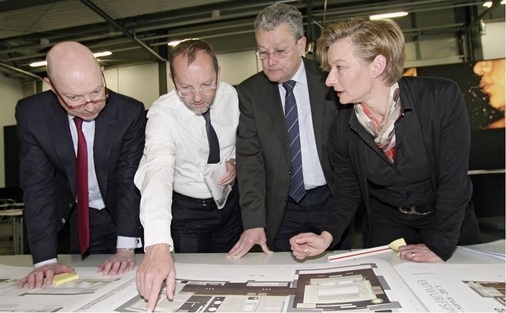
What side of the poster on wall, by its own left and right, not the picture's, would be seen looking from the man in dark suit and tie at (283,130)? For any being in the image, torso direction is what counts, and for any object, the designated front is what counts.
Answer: front

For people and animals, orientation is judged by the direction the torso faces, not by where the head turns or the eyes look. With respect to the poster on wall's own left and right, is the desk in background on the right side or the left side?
on its right

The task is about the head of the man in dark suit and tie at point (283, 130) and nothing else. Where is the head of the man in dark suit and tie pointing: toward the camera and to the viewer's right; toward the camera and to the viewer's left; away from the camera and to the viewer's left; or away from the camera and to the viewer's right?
toward the camera and to the viewer's left

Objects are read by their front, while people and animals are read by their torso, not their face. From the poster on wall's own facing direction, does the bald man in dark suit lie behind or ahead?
ahead

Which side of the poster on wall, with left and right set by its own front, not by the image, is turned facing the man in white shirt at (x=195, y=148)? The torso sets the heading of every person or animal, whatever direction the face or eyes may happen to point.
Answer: front

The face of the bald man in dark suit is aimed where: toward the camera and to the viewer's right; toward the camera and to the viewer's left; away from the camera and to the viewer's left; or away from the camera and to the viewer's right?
toward the camera and to the viewer's right

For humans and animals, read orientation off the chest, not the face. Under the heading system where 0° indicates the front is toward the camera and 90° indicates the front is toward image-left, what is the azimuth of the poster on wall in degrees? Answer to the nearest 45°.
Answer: approximately 0°
